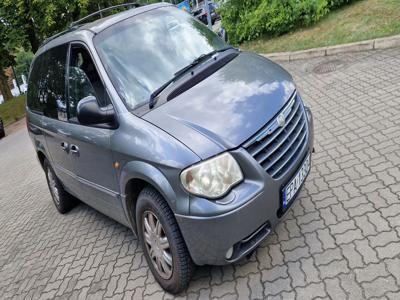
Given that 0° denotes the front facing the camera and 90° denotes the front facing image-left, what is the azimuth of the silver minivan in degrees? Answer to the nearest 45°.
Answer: approximately 315°

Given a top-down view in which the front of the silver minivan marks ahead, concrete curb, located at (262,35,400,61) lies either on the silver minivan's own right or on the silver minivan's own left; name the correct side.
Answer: on the silver minivan's own left
